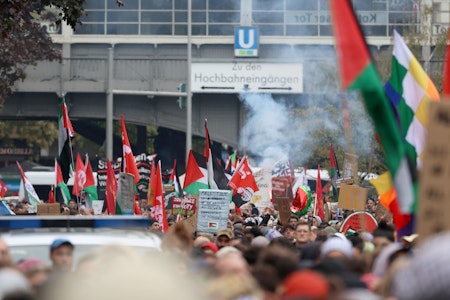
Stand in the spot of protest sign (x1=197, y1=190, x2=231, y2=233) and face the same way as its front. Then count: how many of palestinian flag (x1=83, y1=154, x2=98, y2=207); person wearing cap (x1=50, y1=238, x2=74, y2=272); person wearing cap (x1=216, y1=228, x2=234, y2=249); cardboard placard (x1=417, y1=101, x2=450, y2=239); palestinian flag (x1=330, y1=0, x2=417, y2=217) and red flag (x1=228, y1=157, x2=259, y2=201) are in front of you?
4

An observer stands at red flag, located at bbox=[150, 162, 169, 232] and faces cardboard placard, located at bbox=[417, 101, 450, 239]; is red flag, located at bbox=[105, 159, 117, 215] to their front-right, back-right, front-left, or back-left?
back-right

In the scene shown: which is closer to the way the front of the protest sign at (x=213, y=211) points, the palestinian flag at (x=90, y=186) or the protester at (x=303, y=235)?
the protester

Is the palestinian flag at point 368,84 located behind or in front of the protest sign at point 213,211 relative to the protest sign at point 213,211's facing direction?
in front

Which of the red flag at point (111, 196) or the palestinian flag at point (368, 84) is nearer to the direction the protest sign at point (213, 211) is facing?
the palestinian flag

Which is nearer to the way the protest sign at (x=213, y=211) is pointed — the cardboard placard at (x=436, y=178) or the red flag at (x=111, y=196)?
the cardboard placard

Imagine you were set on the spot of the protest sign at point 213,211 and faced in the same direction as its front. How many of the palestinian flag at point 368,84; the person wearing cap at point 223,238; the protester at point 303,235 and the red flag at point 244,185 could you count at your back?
1

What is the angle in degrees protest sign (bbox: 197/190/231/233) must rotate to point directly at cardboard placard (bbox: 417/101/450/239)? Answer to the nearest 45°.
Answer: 0° — it already faces it

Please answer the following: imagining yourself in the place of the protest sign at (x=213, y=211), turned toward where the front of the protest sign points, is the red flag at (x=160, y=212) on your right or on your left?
on your right

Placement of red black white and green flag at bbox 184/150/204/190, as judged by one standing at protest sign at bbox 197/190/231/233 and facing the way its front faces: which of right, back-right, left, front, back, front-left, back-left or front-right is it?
back

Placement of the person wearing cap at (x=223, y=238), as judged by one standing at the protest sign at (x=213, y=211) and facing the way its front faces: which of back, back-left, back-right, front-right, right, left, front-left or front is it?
front

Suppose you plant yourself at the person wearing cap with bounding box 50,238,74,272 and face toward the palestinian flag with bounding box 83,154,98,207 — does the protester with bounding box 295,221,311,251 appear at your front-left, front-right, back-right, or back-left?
front-right

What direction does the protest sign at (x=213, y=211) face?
toward the camera

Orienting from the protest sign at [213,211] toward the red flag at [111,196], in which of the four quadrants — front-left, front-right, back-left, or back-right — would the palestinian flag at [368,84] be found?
back-left

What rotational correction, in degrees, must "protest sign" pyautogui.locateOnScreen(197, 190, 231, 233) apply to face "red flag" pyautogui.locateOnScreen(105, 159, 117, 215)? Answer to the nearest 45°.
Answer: approximately 90° to its right
